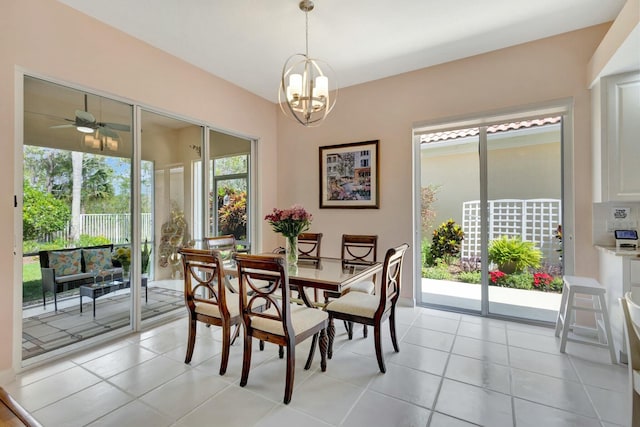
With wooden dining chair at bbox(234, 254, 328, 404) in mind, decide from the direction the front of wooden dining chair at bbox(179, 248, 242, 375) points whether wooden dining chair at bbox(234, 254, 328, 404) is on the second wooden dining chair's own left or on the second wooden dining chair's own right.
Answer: on the second wooden dining chair's own right

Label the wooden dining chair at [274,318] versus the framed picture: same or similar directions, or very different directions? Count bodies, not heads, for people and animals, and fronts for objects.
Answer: very different directions

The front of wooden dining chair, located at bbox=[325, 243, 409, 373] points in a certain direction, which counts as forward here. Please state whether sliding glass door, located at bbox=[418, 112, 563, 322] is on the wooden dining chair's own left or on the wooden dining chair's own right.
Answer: on the wooden dining chair's own right

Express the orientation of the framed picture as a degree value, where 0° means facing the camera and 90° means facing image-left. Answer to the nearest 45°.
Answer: approximately 45°

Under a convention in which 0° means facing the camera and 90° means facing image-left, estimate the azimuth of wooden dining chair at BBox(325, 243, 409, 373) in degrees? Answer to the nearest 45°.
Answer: approximately 135°

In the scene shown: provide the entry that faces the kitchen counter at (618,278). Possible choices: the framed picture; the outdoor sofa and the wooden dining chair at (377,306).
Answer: the outdoor sofa

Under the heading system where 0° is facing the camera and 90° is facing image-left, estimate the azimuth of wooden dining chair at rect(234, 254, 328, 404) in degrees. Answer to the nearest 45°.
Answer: approximately 225°

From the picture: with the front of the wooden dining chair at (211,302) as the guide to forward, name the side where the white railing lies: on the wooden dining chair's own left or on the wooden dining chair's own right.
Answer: on the wooden dining chair's own left

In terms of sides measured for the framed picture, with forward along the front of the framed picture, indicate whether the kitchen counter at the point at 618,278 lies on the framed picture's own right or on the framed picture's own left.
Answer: on the framed picture's own left

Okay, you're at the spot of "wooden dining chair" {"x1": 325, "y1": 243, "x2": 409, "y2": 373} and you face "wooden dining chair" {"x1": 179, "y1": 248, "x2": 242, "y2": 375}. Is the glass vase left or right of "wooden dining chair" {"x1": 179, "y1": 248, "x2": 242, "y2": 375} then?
right

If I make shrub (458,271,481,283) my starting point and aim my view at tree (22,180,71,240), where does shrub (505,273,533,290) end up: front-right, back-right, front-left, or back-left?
back-left

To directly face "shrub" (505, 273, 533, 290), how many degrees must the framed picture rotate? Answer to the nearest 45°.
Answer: approximately 135° to its left
